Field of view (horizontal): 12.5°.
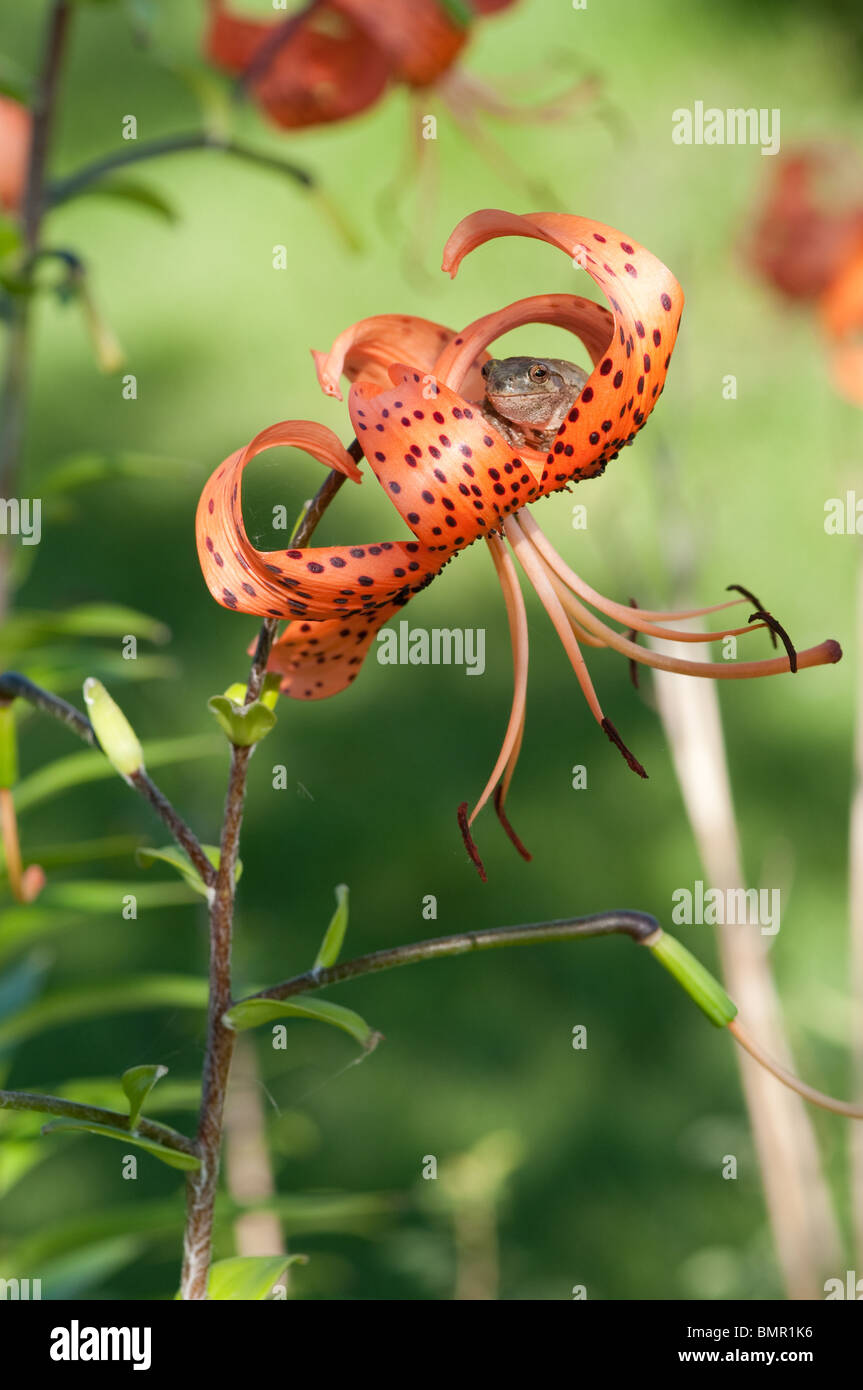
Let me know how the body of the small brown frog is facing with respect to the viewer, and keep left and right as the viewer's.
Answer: facing the viewer and to the left of the viewer

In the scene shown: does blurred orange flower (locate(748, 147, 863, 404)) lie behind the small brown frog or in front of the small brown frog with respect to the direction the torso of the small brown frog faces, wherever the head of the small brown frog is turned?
behind
